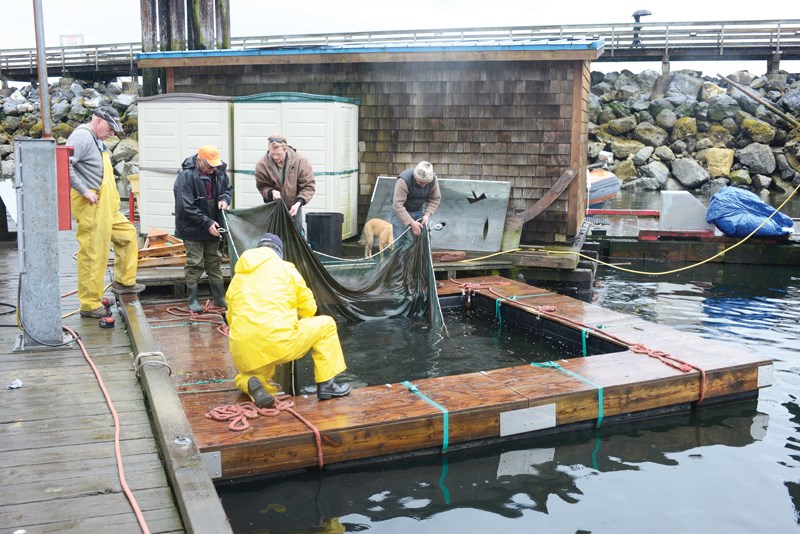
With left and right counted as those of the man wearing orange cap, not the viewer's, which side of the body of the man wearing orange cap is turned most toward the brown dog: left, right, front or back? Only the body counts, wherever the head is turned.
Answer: left

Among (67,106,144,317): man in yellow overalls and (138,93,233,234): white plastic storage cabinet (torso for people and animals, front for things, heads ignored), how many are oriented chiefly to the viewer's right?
1

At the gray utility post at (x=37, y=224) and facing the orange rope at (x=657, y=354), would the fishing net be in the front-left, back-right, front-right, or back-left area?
front-left

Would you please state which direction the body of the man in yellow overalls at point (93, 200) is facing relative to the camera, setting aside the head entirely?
to the viewer's right

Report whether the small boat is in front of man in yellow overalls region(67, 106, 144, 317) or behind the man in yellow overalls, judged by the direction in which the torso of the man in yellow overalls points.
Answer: in front

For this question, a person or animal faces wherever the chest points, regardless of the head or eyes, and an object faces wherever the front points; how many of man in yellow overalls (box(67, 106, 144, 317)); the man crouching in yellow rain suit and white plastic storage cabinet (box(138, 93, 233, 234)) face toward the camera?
1

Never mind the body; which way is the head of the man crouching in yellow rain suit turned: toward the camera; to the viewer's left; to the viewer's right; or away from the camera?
away from the camera

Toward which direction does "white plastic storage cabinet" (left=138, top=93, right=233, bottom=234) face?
toward the camera

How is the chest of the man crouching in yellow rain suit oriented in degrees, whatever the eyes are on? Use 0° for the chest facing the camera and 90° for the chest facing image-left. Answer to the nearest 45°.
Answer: approximately 225°

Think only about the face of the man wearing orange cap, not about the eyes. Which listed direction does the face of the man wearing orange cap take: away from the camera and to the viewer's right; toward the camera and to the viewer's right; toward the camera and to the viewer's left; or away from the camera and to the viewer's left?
toward the camera and to the viewer's right
